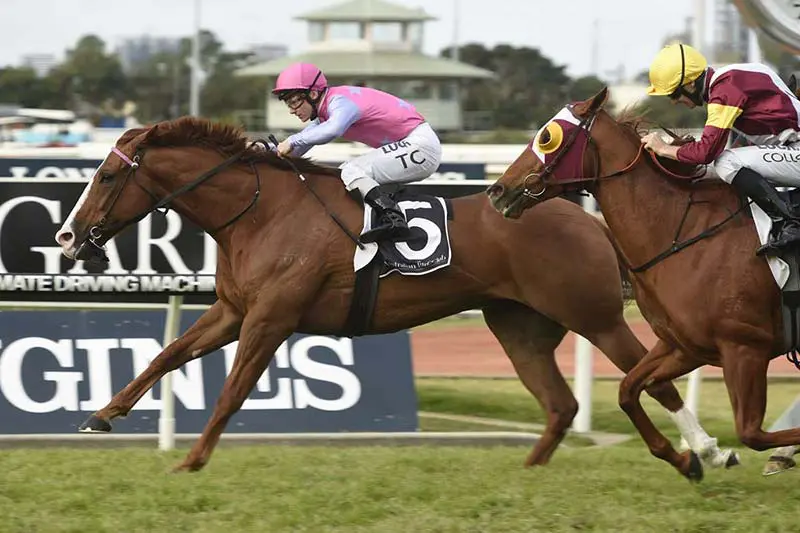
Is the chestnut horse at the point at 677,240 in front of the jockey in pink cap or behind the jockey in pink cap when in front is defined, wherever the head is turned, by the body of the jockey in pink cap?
behind

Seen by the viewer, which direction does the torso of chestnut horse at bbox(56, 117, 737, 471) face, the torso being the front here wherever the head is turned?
to the viewer's left

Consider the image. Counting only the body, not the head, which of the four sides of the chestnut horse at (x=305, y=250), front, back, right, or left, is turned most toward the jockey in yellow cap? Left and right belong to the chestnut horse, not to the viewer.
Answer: back

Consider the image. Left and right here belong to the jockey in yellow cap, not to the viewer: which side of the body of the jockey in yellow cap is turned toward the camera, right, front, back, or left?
left

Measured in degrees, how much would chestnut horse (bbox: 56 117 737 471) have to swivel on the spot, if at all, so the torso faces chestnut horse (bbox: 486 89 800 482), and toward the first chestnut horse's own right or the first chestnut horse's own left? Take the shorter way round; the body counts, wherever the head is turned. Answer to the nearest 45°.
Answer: approximately 135° to the first chestnut horse's own left

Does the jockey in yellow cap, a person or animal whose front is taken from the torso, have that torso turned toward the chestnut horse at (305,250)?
yes

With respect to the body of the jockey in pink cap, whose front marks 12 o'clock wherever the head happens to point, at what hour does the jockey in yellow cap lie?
The jockey in yellow cap is roughly at 7 o'clock from the jockey in pink cap.

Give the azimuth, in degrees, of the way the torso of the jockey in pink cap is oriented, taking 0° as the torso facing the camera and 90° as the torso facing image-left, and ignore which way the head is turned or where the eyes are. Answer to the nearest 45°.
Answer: approximately 90°
